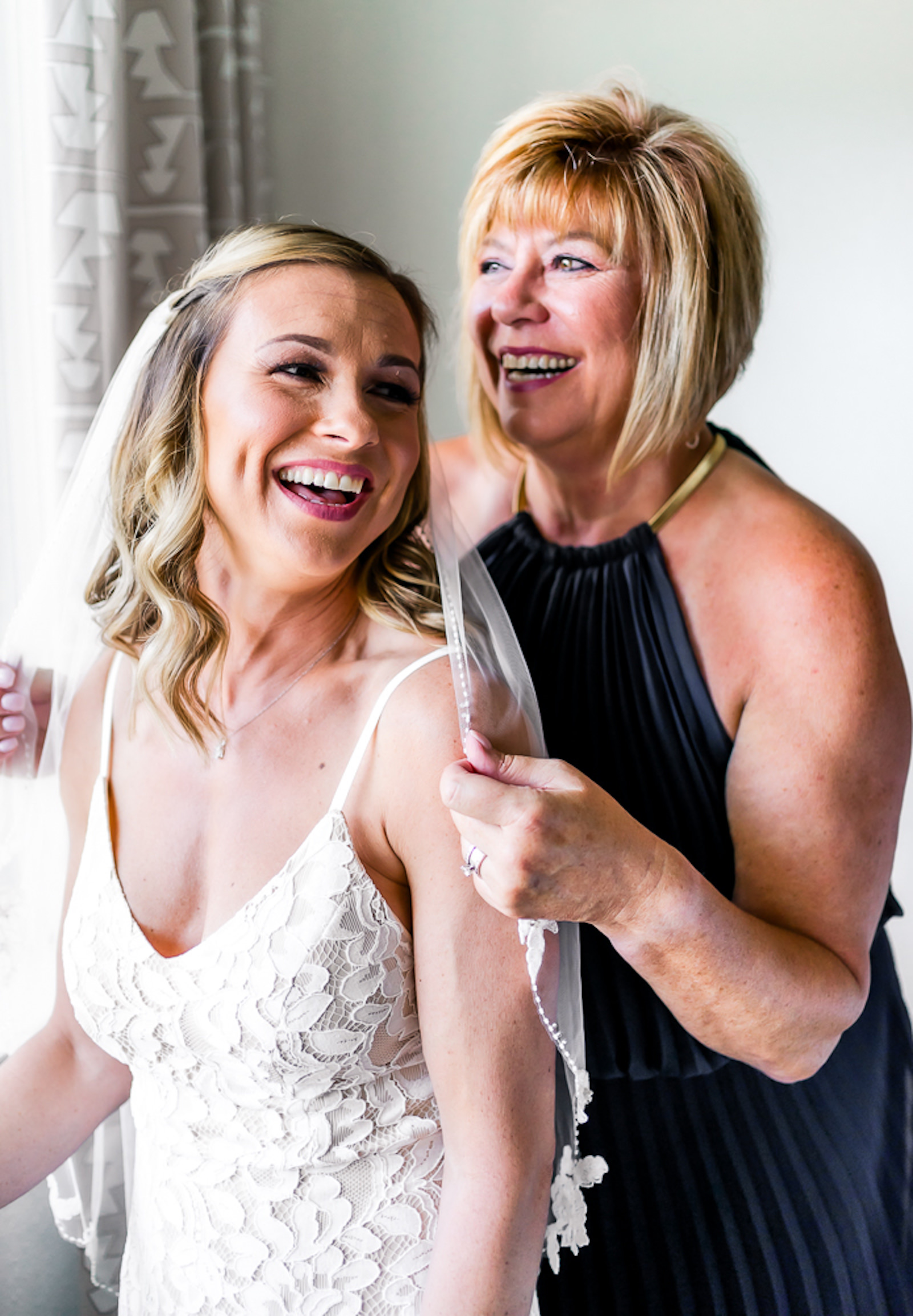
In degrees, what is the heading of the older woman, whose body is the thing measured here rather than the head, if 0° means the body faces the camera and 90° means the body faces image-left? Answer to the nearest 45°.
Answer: approximately 45°

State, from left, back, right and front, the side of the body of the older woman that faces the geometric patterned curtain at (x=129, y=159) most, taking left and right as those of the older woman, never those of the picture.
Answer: right

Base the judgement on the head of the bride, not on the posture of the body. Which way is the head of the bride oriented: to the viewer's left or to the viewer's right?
to the viewer's right

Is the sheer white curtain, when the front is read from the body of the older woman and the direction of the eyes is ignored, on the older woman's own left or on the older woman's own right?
on the older woman's own right

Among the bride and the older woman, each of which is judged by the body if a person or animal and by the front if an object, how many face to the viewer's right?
0

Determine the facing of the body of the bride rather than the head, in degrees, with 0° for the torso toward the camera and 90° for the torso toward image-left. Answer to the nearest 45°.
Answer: approximately 45°

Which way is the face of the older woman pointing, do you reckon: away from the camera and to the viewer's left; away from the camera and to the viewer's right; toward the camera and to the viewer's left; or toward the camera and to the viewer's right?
toward the camera and to the viewer's left

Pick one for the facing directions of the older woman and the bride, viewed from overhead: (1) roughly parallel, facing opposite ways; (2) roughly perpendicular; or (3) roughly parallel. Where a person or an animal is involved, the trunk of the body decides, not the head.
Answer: roughly parallel
